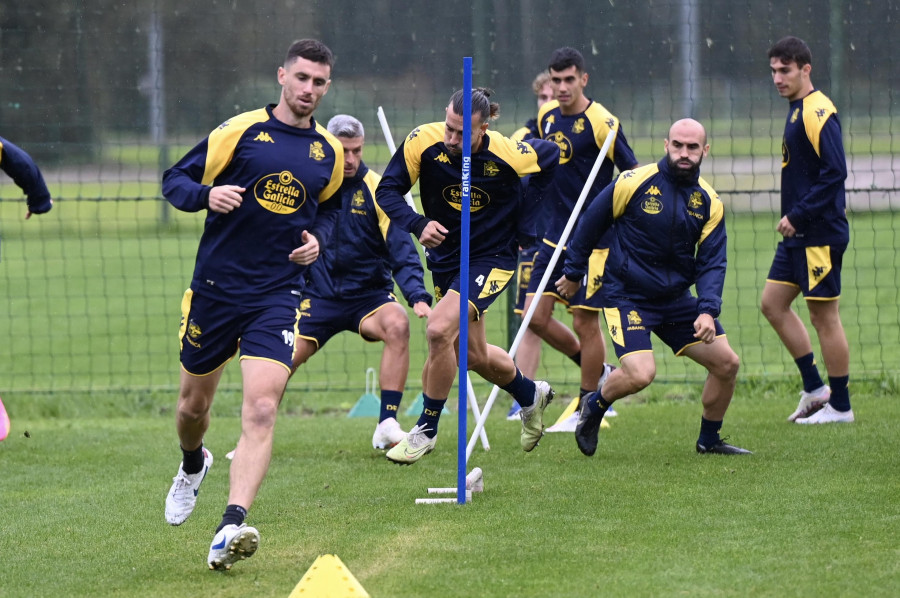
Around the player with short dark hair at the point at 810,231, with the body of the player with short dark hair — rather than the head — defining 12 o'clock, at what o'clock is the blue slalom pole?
The blue slalom pole is roughly at 10 o'clock from the player with short dark hair.

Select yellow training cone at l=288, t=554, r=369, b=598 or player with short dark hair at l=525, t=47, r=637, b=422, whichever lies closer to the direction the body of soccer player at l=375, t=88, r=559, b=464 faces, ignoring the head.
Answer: the yellow training cone

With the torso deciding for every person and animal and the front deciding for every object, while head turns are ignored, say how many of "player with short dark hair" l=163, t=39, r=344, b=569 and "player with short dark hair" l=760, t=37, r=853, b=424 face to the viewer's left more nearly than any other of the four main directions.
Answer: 1

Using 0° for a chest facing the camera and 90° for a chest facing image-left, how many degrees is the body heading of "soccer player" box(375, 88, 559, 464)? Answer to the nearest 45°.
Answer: approximately 45°

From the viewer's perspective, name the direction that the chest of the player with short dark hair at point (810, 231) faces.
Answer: to the viewer's left

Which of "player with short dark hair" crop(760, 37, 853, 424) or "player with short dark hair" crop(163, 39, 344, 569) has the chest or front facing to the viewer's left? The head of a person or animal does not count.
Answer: "player with short dark hair" crop(760, 37, 853, 424)

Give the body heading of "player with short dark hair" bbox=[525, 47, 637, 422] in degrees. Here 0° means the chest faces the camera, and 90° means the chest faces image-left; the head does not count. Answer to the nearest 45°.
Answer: approximately 45°

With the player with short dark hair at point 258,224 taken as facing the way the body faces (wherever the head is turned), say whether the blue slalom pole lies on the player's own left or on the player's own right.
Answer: on the player's own left

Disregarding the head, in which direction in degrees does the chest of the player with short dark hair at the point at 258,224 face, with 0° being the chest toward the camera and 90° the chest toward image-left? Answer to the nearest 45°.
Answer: approximately 0°
